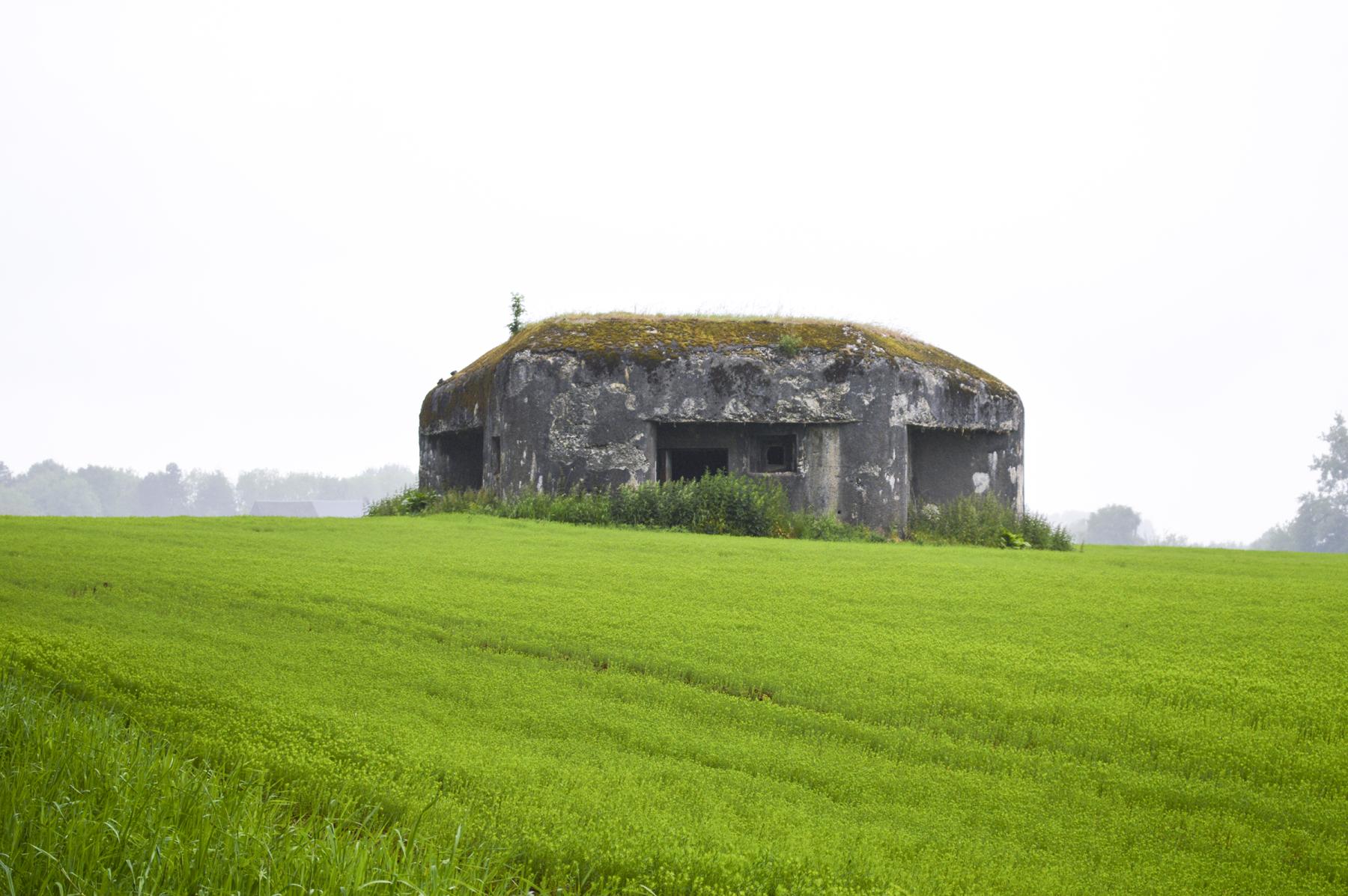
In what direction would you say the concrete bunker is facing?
toward the camera
